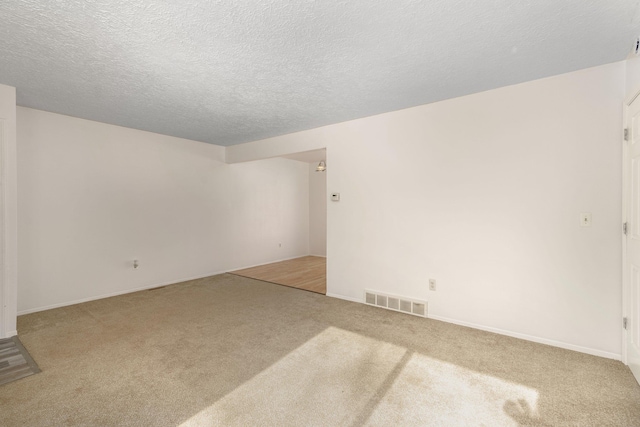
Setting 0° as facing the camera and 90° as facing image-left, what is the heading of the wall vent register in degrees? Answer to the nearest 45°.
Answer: approximately 45°
